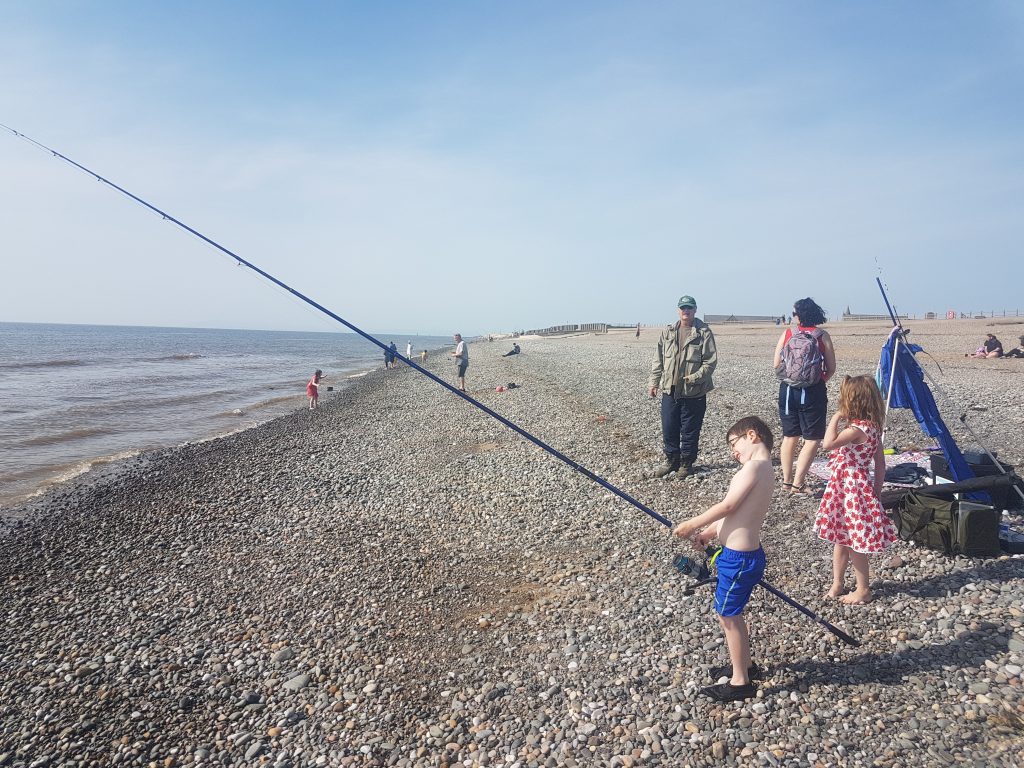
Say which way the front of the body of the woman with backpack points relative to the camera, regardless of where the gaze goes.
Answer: away from the camera

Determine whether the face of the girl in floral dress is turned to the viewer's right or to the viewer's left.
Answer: to the viewer's left

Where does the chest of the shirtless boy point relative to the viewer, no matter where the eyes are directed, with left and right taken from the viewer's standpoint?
facing to the left of the viewer

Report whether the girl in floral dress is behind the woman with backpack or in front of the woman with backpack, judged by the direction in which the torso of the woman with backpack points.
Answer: behind

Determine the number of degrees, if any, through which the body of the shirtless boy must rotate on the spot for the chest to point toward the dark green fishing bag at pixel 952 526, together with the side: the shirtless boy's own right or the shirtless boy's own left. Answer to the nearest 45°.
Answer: approximately 135° to the shirtless boy's own right

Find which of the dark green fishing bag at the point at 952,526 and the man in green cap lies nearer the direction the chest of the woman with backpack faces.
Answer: the man in green cap

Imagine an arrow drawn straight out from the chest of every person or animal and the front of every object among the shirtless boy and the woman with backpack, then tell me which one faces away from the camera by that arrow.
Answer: the woman with backpack

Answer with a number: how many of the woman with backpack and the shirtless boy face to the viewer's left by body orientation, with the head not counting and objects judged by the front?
1

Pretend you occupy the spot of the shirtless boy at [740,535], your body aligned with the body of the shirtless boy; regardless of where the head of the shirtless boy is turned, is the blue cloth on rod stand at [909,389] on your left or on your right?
on your right

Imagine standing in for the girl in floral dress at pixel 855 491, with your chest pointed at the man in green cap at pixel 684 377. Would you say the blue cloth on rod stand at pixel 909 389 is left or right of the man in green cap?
right

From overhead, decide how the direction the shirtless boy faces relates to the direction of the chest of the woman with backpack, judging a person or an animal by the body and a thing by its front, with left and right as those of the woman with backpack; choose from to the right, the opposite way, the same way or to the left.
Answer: to the left

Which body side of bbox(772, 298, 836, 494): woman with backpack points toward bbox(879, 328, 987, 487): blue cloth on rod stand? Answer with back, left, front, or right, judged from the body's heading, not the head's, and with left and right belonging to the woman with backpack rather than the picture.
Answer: right

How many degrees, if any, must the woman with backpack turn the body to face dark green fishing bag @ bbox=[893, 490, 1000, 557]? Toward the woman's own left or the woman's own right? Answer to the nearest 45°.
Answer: approximately 135° to the woman's own right

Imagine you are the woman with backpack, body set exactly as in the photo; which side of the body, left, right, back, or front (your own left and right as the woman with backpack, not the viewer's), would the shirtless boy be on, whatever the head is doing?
back
